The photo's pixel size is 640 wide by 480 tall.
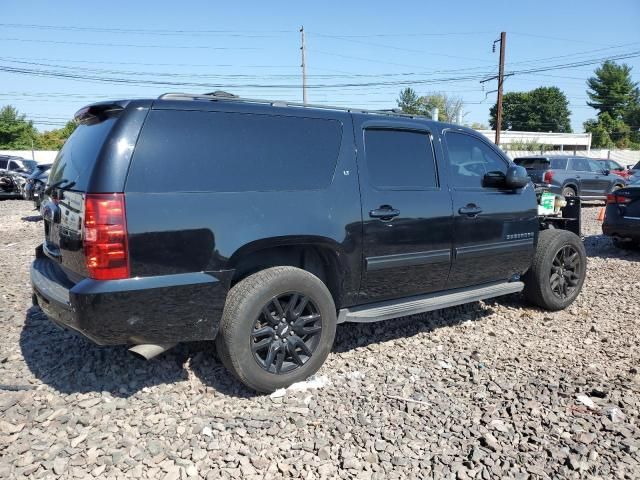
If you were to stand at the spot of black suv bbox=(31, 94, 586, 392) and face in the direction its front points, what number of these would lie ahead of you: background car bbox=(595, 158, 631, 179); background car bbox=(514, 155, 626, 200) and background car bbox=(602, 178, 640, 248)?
3

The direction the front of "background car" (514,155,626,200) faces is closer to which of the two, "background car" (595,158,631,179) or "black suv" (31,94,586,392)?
the background car

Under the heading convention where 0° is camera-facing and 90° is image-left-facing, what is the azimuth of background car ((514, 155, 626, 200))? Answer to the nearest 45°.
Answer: approximately 225°

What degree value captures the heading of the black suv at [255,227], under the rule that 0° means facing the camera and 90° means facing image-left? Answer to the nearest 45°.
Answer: approximately 225°

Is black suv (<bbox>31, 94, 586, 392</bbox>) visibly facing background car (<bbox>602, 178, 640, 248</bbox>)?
yes

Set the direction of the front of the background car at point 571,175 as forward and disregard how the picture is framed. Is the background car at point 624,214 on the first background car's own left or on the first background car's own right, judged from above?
on the first background car's own right

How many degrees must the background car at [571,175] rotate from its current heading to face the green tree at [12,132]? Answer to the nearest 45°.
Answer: approximately 135° to its left

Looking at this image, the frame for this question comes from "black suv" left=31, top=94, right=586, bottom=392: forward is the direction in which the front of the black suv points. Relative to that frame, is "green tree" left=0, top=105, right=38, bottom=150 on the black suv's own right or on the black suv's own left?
on the black suv's own left
